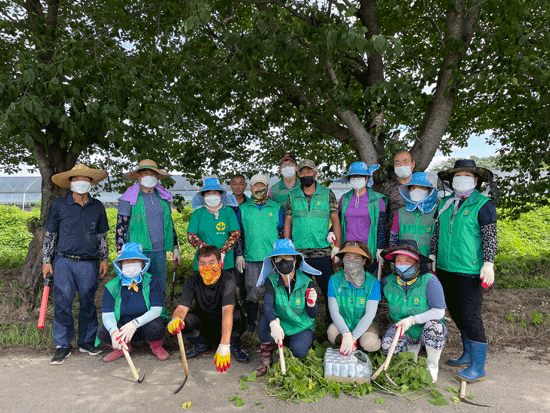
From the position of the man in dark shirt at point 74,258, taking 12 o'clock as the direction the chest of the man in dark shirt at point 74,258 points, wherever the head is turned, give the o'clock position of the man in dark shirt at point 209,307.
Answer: the man in dark shirt at point 209,307 is roughly at 10 o'clock from the man in dark shirt at point 74,258.

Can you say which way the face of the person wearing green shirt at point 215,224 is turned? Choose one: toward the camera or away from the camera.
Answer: toward the camera

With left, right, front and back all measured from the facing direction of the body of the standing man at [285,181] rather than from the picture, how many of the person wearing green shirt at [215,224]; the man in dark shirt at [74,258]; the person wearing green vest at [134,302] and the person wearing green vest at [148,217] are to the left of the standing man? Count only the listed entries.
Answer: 0

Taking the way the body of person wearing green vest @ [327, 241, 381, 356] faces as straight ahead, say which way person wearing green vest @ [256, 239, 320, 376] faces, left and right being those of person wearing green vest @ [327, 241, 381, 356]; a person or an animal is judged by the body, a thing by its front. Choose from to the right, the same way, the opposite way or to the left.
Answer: the same way

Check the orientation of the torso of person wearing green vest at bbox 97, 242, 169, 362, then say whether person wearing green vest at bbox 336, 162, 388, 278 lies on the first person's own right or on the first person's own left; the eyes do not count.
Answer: on the first person's own left

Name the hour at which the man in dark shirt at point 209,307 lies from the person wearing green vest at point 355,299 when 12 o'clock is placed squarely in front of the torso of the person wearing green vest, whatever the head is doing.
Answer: The man in dark shirt is roughly at 3 o'clock from the person wearing green vest.

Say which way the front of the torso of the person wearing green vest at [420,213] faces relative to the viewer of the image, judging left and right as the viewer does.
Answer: facing the viewer

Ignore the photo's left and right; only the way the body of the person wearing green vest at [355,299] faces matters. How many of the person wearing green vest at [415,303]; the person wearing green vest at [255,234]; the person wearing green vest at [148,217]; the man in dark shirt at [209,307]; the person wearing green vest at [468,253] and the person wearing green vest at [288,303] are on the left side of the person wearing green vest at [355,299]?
2

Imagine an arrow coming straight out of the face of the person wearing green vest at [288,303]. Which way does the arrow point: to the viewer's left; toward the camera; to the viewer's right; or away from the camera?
toward the camera

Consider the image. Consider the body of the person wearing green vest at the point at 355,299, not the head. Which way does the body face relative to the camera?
toward the camera

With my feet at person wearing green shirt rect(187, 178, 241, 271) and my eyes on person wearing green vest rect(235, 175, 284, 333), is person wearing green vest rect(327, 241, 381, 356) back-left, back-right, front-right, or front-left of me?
front-right

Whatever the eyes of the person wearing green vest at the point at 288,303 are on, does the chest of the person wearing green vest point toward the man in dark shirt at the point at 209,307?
no

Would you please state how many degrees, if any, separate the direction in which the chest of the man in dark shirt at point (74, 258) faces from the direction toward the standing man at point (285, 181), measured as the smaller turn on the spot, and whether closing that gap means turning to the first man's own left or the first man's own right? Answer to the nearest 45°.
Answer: approximately 90° to the first man's own left

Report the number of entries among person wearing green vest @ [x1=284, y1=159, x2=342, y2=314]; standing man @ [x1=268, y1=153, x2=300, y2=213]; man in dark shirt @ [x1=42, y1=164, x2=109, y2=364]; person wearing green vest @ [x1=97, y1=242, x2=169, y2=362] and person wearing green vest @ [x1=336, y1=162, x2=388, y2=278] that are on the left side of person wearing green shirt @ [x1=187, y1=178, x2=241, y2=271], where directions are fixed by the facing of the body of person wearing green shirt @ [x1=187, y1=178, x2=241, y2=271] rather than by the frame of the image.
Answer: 3

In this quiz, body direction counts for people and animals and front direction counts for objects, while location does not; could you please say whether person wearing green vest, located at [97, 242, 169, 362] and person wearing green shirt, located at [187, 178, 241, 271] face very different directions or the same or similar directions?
same or similar directions

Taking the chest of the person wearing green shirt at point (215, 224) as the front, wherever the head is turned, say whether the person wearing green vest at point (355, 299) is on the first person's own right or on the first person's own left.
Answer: on the first person's own left

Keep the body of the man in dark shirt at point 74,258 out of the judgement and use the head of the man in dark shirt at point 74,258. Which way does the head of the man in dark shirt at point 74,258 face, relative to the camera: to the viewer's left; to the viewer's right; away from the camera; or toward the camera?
toward the camera

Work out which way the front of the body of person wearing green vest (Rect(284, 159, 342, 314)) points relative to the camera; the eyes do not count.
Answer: toward the camera

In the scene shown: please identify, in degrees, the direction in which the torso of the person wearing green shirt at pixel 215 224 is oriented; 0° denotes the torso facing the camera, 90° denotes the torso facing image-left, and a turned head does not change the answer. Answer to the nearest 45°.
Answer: approximately 0°
